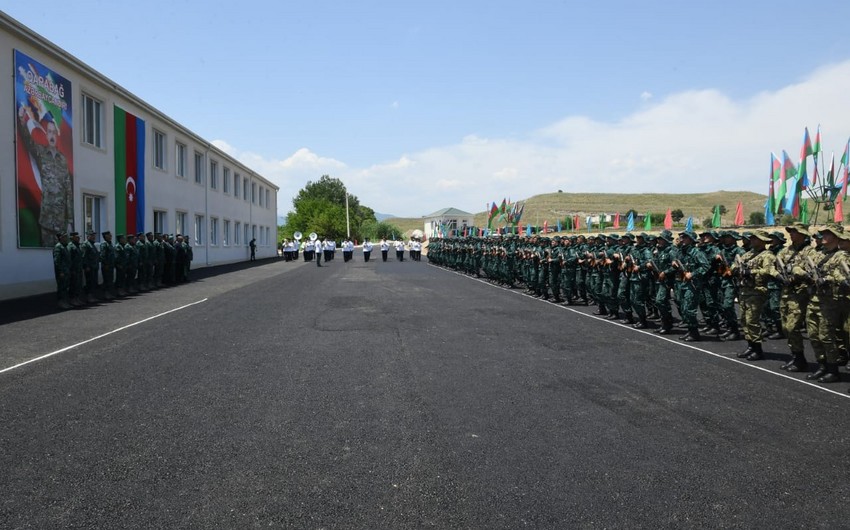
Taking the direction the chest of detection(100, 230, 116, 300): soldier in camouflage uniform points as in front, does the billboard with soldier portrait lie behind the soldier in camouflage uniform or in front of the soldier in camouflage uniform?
behind

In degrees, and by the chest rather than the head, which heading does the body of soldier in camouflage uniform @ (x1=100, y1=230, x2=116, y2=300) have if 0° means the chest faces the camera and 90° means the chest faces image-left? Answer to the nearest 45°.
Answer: approximately 315°

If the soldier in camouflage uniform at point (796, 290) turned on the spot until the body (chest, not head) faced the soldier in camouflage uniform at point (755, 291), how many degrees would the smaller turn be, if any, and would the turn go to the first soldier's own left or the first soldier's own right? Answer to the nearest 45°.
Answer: approximately 90° to the first soldier's own right

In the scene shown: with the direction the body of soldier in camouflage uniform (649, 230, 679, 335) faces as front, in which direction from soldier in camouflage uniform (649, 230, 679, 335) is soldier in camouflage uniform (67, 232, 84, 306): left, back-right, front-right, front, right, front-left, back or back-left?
front-right

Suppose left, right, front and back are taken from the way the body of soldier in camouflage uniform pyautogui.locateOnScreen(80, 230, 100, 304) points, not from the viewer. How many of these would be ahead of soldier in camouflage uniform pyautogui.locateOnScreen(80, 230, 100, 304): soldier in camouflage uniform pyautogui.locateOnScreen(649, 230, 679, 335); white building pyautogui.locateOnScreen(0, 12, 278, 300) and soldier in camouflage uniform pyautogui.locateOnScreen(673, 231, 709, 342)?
2

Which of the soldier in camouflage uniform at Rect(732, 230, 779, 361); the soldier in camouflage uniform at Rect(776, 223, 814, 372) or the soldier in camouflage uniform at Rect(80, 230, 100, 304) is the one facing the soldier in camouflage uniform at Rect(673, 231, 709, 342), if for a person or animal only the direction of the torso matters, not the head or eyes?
the soldier in camouflage uniform at Rect(80, 230, 100, 304)

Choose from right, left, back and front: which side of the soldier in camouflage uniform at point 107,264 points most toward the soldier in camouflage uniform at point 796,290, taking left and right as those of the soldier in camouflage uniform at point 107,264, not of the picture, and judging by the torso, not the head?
front

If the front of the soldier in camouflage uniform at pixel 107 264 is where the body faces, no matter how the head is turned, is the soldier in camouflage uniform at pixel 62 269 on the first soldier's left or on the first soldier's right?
on the first soldier's right

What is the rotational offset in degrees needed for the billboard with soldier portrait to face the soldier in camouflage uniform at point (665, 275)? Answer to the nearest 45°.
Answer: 0° — it already faces them

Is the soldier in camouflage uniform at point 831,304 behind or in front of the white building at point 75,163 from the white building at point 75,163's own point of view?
in front

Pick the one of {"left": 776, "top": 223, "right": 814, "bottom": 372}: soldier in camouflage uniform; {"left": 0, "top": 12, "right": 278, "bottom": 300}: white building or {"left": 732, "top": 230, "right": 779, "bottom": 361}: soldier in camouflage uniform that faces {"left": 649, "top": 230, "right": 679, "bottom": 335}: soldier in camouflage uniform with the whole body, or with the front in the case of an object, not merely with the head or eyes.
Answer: the white building

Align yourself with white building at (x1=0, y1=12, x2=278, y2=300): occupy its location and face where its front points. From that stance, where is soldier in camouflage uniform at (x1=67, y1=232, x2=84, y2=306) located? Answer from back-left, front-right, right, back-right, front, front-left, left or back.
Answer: front-right

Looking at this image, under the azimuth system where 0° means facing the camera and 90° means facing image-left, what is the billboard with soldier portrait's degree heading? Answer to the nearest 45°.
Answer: approximately 315°

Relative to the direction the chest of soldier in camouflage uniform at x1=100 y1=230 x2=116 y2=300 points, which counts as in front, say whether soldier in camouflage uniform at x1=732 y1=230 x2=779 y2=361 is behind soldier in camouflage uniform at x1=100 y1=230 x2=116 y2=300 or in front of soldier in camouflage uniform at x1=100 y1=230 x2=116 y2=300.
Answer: in front
